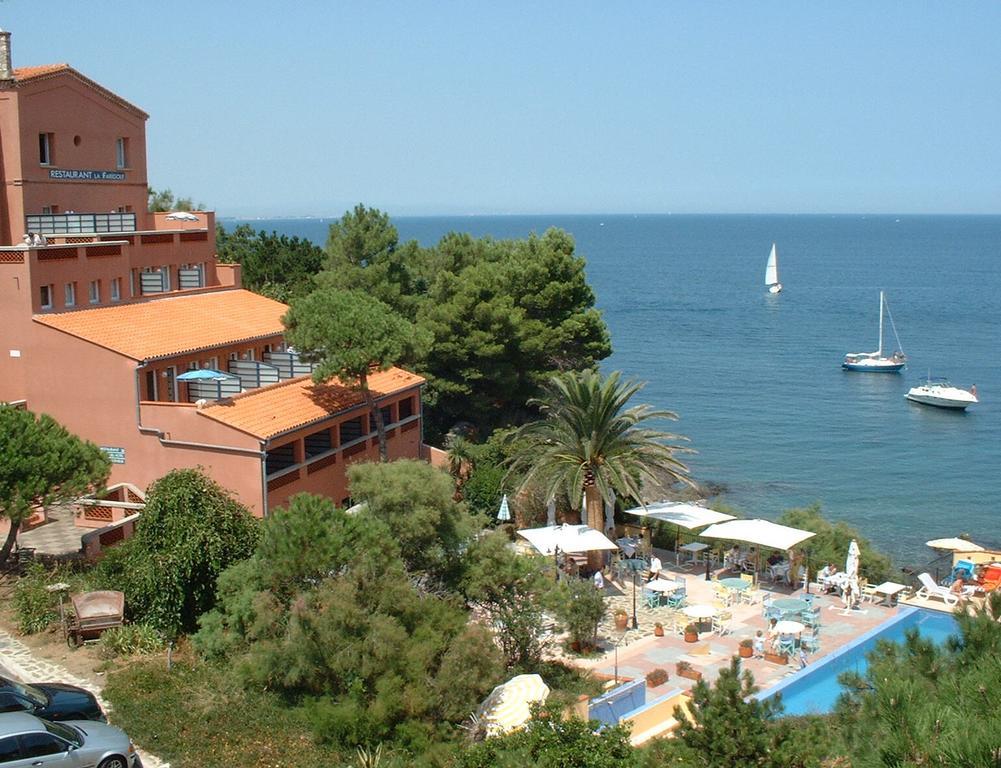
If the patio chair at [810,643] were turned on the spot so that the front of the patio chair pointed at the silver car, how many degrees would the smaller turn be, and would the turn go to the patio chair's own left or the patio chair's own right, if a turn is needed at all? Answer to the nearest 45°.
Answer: approximately 45° to the patio chair's own left

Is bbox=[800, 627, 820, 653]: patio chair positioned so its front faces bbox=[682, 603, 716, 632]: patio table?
yes

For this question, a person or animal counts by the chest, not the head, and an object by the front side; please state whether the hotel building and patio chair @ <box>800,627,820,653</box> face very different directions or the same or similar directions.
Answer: very different directions

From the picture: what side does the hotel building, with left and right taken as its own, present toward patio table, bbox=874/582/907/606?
front

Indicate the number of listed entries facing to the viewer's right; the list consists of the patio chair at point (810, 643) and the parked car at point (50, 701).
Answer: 1

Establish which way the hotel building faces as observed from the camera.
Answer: facing the viewer and to the right of the viewer

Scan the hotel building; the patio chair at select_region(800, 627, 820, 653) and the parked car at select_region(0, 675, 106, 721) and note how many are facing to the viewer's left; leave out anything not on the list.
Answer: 1

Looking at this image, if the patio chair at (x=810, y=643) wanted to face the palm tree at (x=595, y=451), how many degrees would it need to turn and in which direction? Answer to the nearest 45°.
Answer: approximately 45° to its right

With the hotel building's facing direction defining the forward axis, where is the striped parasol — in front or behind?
in front

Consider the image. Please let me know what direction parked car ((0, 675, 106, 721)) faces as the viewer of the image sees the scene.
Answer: facing to the right of the viewer

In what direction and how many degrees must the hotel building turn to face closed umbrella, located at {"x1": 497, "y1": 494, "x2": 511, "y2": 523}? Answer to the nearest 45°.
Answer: approximately 45° to its left

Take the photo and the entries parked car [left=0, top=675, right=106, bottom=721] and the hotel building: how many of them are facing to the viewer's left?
0

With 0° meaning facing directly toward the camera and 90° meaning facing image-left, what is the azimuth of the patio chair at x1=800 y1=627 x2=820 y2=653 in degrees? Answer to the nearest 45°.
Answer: approximately 90°

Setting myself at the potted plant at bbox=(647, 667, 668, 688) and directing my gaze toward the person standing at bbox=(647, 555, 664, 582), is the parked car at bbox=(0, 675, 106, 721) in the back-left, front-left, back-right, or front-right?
back-left

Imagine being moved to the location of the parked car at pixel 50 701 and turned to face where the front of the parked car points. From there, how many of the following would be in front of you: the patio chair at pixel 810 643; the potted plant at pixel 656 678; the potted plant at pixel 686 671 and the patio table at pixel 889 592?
4

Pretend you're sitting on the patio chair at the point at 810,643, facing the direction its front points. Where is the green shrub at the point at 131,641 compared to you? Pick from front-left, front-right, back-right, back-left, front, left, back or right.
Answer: front-left
